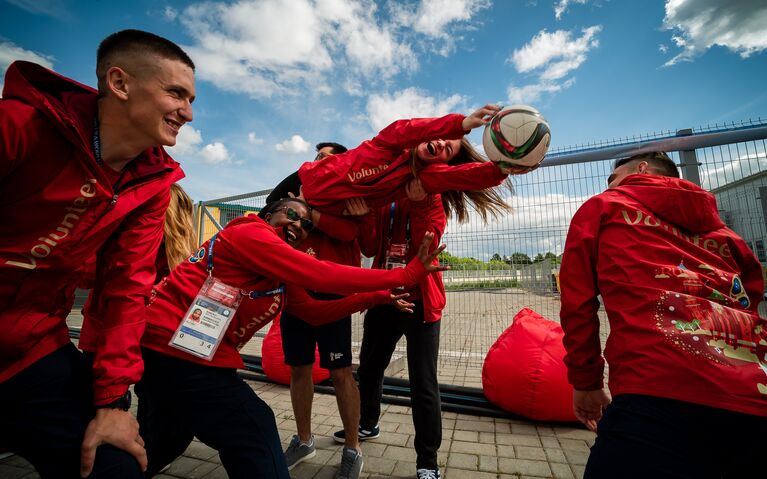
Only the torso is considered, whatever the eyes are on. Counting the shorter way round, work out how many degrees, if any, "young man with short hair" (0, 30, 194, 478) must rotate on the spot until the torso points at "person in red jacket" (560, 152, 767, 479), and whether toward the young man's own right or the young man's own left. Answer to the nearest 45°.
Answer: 0° — they already face them

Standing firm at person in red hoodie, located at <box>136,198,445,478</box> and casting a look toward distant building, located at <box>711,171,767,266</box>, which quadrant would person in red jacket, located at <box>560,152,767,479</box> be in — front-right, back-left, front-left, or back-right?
front-right

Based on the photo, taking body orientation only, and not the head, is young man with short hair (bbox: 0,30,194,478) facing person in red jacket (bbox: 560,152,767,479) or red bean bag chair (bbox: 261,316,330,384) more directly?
the person in red jacket

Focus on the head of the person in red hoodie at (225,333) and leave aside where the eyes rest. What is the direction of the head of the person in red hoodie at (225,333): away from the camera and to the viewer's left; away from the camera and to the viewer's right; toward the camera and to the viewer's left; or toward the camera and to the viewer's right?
toward the camera and to the viewer's right

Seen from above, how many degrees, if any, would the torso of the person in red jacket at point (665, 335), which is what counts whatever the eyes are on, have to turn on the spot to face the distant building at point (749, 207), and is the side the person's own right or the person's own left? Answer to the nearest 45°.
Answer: approximately 45° to the person's own right

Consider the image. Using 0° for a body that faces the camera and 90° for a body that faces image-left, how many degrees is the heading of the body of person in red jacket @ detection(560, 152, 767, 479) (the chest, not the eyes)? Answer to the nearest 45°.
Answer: approximately 135°

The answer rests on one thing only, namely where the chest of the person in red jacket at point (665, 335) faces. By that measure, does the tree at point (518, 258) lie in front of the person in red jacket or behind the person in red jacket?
in front

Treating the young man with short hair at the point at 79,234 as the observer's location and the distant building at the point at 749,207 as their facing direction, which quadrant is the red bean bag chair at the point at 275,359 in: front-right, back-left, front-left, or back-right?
front-left

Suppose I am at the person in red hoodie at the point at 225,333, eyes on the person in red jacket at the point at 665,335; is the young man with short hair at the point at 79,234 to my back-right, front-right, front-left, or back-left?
back-right

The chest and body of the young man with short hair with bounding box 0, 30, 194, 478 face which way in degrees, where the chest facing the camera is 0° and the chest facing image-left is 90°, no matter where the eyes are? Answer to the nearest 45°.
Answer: approximately 315°

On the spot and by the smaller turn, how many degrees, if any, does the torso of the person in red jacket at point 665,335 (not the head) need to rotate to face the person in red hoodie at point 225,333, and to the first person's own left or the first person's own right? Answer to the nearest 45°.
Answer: approximately 90° to the first person's own left

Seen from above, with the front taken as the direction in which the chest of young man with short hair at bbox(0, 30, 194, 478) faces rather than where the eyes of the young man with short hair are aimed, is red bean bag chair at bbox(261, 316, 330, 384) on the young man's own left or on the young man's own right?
on the young man's own left
